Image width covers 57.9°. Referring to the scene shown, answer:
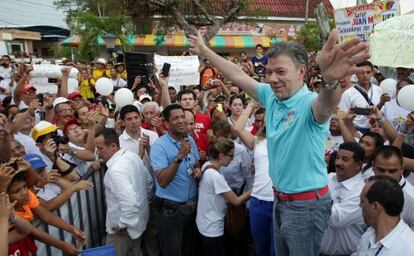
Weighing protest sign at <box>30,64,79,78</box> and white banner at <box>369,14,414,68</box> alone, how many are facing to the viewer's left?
0

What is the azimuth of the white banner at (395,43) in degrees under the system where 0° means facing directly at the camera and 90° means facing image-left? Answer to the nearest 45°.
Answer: approximately 0°

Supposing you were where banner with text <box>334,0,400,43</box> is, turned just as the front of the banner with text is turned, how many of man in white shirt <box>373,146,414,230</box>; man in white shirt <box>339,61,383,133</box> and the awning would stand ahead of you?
2

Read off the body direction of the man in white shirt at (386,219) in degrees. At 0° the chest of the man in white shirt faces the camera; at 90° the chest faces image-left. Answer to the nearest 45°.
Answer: approximately 90°

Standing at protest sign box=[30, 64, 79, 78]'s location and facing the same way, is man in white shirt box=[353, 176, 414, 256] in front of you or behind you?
in front

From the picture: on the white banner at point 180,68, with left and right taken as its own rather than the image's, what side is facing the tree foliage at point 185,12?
back

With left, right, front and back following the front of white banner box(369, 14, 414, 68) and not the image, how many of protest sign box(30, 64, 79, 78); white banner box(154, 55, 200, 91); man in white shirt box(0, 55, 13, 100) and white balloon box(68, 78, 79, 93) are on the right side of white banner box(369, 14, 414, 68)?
4

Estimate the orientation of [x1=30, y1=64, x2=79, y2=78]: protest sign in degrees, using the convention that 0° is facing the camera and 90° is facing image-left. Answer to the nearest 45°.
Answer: approximately 0°
